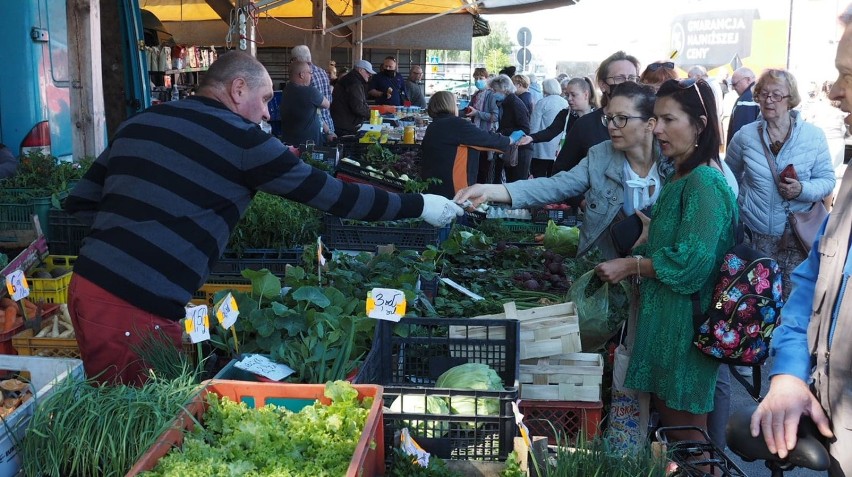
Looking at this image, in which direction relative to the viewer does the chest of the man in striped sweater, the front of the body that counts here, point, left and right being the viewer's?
facing away from the viewer and to the right of the viewer

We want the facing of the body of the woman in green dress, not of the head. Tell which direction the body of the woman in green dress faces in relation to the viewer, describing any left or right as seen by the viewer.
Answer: facing to the left of the viewer

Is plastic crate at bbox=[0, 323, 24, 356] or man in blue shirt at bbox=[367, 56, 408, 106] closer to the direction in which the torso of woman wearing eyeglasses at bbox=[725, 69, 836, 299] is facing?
the plastic crate

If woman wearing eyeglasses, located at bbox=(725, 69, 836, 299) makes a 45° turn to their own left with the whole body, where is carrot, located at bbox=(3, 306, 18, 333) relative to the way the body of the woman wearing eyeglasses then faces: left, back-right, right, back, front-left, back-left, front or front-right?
right

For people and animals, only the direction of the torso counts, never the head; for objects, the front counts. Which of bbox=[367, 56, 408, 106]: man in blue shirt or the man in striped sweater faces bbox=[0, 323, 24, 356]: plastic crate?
the man in blue shirt

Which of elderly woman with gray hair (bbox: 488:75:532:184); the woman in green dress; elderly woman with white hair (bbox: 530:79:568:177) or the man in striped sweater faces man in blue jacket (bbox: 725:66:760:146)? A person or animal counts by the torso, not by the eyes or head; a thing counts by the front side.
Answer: the man in striped sweater

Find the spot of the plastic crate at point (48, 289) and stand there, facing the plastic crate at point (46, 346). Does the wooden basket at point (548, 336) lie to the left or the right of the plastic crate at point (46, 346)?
left

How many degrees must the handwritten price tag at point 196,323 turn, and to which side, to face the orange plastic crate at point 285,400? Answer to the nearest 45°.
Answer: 0° — it already faces it

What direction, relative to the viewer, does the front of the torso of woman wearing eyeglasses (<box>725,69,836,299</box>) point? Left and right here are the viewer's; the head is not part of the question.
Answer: facing the viewer

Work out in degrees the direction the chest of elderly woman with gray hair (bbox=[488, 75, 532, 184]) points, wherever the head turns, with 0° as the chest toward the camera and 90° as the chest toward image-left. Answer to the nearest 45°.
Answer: approximately 90°

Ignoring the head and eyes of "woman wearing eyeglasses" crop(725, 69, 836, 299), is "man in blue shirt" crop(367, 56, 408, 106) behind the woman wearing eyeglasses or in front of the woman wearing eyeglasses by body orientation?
behind

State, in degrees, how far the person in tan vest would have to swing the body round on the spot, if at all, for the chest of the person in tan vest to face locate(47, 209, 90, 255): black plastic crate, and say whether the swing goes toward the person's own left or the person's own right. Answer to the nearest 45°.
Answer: approximately 45° to the person's own right

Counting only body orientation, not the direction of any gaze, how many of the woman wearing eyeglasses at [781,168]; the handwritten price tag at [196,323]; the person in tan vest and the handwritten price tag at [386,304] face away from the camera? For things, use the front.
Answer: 0

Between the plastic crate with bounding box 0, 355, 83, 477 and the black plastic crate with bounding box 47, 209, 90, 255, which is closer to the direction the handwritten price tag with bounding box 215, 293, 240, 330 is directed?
the plastic crate

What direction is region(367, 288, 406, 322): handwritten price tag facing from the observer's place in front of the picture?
facing the viewer

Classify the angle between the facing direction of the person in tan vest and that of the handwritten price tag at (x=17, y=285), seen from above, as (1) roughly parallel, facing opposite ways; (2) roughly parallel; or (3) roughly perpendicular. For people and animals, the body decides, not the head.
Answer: roughly perpendicular

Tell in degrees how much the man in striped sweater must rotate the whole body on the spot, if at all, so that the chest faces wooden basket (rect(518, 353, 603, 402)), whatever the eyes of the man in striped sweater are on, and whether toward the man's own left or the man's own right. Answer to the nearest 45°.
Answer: approximately 45° to the man's own right
